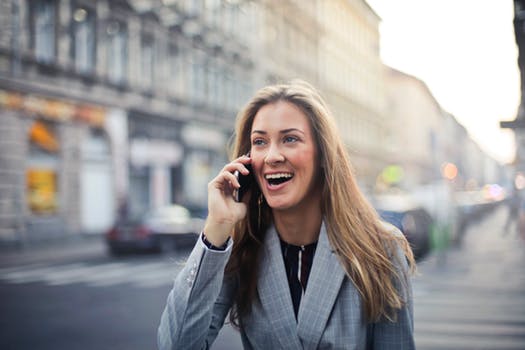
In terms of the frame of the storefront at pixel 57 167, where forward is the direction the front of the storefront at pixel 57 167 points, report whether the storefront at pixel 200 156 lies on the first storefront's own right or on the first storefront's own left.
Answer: on the first storefront's own left

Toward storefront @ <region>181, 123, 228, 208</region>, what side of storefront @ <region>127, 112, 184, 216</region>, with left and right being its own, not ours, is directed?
left

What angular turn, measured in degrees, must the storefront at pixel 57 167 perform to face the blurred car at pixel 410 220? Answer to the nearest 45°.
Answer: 0° — it already faces it
